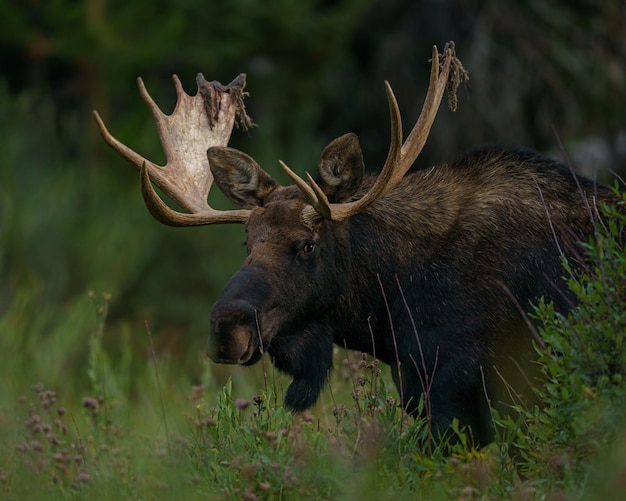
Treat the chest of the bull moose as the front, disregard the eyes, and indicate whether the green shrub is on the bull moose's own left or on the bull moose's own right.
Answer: on the bull moose's own left
